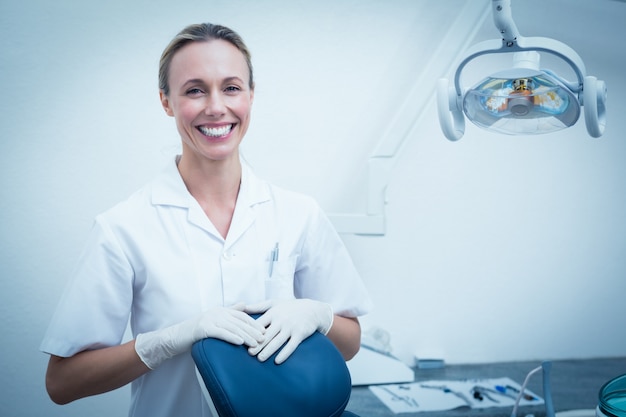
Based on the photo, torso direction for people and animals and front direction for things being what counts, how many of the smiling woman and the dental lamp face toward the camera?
2

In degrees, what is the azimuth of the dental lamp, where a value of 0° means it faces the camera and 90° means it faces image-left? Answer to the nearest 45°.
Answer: approximately 0°

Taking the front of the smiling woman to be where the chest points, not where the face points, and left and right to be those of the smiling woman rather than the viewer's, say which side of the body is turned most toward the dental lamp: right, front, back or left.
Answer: left

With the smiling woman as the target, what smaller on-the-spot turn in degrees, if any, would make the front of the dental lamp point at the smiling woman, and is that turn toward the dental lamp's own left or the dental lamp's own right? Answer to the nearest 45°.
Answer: approximately 90° to the dental lamp's own right
